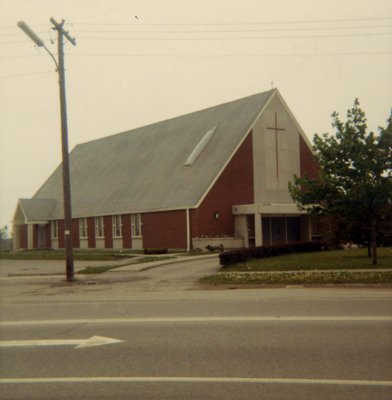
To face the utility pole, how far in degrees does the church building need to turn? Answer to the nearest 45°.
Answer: approximately 45° to its right

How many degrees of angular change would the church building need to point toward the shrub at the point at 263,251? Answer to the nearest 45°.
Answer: approximately 45° to its right

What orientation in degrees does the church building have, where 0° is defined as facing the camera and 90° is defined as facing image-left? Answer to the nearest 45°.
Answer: approximately 315°
